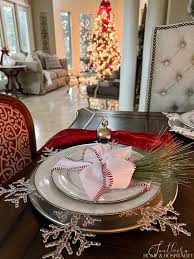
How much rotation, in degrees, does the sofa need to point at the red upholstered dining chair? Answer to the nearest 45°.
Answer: approximately 45° to its right

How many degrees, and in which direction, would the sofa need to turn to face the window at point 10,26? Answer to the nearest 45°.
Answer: approximately 135° to its left

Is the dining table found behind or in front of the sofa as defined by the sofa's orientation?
in front

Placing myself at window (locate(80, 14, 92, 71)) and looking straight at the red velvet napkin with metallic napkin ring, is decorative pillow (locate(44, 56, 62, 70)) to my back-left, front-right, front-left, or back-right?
front-right

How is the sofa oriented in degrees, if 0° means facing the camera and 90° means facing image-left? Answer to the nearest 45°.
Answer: approximately 315°

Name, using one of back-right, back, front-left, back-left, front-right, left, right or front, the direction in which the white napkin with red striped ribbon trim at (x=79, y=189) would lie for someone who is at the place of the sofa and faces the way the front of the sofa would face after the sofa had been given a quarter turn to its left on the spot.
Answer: back-right

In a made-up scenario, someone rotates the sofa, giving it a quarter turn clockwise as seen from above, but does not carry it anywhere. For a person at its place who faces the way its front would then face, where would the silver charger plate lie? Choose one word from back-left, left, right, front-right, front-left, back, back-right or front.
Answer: front-left

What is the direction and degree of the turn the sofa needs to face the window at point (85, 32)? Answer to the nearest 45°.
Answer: approximately 90° to its left

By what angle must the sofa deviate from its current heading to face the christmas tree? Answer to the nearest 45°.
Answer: approximately 45° to its left
